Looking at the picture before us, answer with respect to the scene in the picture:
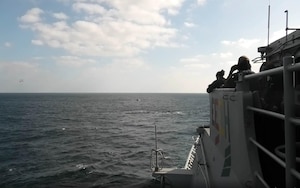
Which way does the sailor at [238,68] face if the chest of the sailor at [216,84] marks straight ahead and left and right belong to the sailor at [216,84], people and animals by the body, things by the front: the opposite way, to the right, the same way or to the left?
the same way

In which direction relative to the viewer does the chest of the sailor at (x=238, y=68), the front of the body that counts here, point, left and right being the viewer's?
facing to the left of the viewer

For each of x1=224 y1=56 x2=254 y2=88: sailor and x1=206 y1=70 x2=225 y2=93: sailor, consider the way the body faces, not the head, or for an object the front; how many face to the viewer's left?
2

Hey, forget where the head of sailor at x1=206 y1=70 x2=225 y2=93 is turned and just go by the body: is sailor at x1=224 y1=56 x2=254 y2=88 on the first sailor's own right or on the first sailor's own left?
on the first sailor's own left

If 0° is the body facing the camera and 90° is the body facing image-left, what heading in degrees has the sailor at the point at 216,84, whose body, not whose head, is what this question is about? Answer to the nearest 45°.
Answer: approximately 90°
